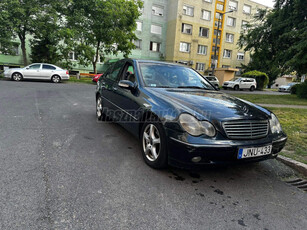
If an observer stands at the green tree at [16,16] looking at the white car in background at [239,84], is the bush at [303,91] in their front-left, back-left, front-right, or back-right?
front-right

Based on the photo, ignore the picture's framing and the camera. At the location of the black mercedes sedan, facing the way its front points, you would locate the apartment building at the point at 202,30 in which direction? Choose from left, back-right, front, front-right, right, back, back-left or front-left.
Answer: back-left

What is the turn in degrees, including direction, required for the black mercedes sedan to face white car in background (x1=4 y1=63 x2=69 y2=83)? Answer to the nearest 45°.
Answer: approximately 180°

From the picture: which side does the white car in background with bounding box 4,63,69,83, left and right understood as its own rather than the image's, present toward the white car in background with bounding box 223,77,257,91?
back

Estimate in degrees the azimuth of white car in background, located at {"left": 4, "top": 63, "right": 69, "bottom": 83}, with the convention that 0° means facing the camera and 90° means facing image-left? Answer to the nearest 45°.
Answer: approximately 90°

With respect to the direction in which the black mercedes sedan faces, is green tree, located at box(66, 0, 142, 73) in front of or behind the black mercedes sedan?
behind

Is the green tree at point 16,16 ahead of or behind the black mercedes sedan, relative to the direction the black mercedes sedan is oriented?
behind

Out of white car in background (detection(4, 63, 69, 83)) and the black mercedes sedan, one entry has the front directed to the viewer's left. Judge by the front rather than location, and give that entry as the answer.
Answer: the white car in background

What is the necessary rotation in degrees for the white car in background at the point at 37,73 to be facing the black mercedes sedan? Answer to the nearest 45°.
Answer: approximately 90° to its left

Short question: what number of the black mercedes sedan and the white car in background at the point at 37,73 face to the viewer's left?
1

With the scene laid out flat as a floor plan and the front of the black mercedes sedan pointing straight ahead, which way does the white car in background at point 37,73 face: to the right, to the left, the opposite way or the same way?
to the right

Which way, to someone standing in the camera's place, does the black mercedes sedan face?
facing the viewer and to the right of the viewer

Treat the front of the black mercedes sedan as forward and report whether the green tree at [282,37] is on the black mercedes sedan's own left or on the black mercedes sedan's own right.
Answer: on the black mercedes sedan's own left
